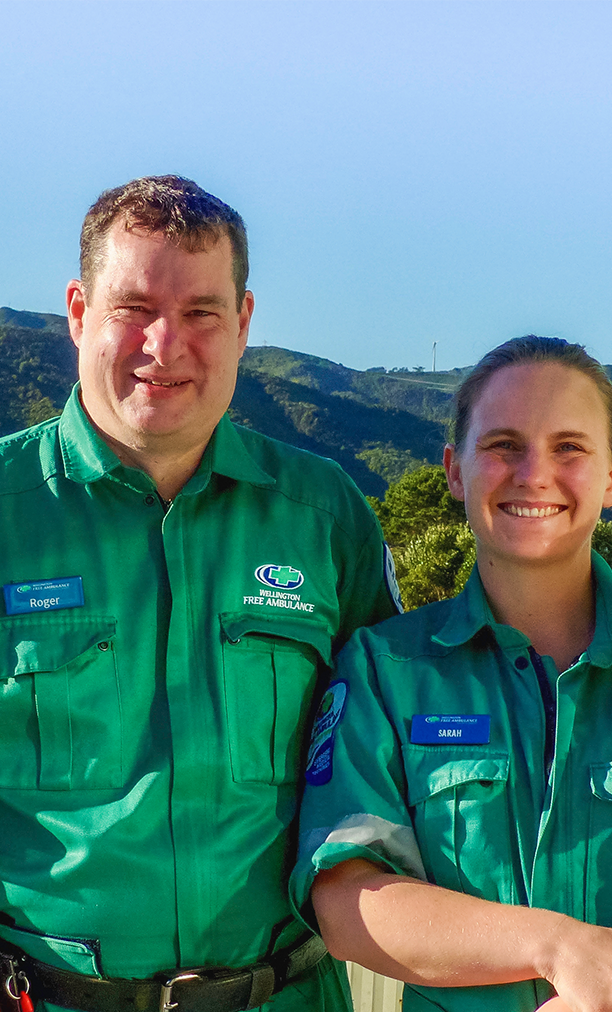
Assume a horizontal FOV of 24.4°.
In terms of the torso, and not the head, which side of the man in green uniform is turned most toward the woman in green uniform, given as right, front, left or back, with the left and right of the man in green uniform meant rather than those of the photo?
left

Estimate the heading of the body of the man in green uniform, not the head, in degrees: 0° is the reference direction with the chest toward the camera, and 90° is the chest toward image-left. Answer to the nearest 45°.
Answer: approximately 0°

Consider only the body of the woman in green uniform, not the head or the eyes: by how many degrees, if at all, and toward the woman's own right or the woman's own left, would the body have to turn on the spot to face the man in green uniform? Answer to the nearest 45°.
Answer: approximately 90° to the woman's own right

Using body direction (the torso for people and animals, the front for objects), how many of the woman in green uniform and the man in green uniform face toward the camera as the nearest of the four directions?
2
